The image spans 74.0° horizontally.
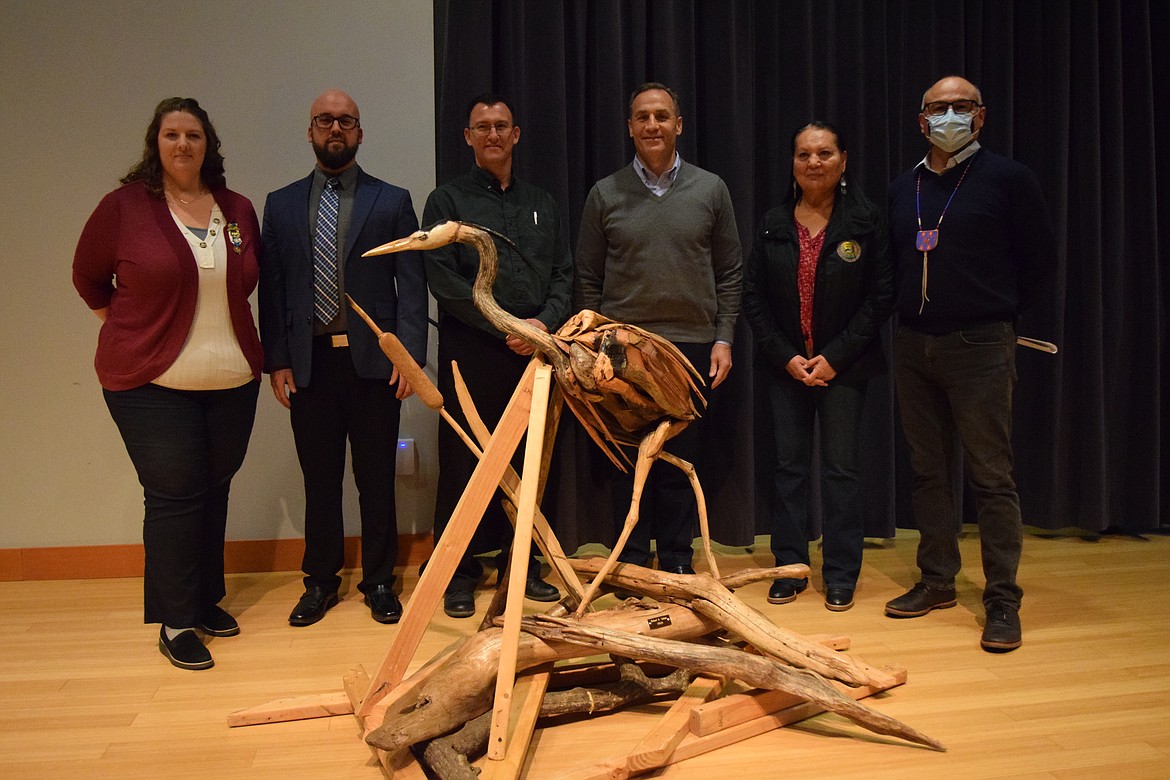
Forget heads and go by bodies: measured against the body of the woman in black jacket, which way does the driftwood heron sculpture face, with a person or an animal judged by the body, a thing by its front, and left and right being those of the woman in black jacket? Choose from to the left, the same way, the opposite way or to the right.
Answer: to the right

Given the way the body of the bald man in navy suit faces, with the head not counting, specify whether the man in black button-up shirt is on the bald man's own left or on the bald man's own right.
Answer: on the bald man's own left

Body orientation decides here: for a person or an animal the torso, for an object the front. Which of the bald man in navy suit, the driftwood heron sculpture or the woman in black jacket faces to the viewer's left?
the driftwood heron sculpture

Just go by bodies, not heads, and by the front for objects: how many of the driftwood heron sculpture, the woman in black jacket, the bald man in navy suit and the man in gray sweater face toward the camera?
3

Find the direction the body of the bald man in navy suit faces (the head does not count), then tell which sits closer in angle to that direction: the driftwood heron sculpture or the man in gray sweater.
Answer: the driftwood heron sculpture

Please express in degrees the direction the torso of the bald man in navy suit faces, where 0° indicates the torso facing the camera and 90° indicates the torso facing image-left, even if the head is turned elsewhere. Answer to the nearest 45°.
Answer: approximately 0°

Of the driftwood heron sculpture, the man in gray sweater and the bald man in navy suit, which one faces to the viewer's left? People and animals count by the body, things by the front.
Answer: the driftwood heron sculpture

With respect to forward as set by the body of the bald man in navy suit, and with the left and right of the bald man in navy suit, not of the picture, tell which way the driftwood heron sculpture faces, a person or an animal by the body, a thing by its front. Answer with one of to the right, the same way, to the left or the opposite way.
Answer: to the right

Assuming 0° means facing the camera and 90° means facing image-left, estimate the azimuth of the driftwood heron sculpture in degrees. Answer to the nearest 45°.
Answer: approximately 90°

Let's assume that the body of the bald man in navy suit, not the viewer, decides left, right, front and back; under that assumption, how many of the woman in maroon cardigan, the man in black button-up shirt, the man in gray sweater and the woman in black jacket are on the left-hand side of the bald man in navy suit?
3

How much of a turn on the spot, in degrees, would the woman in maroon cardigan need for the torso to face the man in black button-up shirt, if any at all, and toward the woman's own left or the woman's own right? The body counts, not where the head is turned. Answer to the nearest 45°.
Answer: approximately 45° to the woman's own left

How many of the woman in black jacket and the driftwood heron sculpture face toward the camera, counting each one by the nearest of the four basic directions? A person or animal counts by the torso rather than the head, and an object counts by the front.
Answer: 1

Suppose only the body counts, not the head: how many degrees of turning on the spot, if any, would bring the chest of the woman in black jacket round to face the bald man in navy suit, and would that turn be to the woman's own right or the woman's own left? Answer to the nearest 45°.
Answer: approximately 90° to the woman's own right
